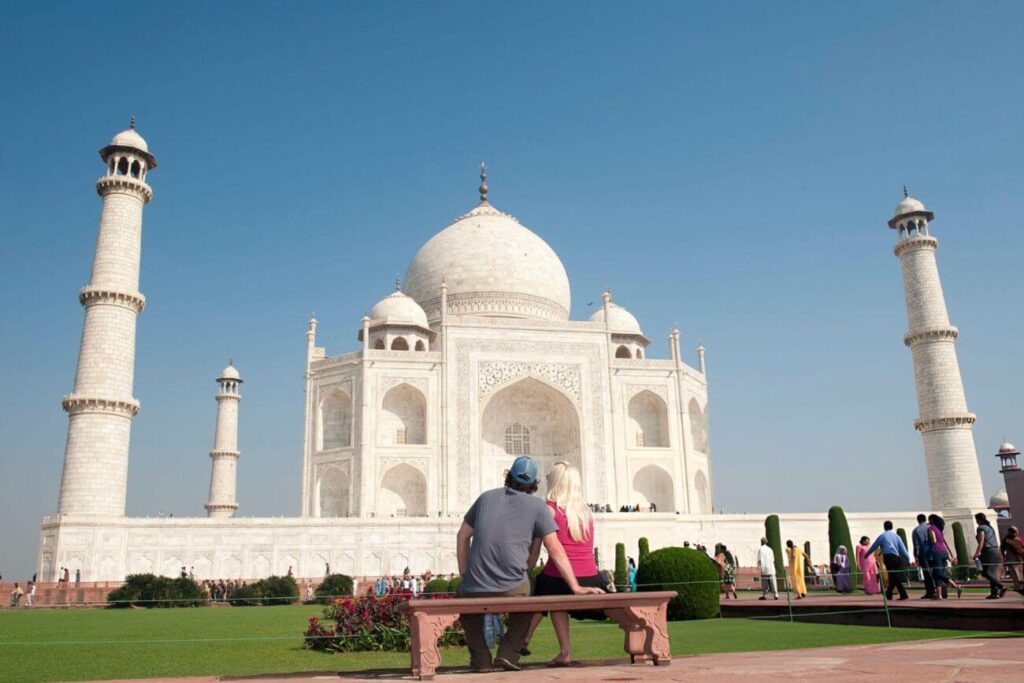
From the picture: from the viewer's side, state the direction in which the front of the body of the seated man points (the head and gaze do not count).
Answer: away from the camera

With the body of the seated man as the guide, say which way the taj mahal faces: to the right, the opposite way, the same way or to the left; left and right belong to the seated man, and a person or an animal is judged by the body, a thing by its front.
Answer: the opposite way

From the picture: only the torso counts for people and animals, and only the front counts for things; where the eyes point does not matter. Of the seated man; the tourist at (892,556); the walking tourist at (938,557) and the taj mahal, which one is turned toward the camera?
the taj mahal

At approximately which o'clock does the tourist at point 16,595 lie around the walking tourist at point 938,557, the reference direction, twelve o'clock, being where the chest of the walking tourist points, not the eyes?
The tourist is roughly at 12 o'clock from the walking tourist.

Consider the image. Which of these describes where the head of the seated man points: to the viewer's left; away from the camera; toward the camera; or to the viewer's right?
away from the camera

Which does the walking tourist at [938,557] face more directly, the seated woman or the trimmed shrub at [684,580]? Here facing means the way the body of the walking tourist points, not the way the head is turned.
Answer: the trimmed shrub

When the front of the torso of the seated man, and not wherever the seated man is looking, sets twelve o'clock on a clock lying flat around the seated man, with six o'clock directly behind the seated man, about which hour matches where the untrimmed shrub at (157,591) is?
The untrimmed shrub is roughly at 11 o'clock from the seated man.

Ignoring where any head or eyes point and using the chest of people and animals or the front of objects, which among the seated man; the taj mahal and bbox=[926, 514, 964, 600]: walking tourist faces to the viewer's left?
the walking tourist

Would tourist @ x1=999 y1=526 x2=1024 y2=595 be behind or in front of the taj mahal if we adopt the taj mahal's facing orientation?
in front

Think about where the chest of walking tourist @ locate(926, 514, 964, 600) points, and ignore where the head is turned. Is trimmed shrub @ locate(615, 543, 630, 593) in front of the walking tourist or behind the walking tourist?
in front

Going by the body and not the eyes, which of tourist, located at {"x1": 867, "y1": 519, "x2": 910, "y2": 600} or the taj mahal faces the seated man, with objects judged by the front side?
the taj mahal

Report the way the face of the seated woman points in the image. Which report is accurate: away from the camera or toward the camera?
away from the camera
